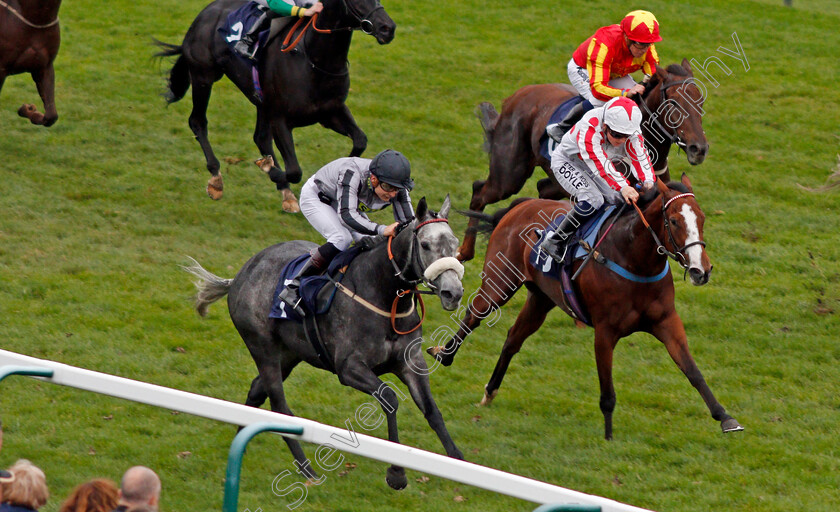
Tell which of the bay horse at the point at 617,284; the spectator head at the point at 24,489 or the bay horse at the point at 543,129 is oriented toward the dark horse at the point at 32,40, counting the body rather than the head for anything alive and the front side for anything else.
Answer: the spectator head

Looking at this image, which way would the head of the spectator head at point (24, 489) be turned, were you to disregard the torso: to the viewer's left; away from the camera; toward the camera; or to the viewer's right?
away from the camera

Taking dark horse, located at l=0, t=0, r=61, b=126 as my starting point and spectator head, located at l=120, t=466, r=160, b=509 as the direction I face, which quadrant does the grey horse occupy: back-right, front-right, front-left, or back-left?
front-left

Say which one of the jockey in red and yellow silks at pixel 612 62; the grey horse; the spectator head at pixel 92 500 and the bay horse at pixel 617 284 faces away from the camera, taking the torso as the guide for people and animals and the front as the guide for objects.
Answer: the spectator head

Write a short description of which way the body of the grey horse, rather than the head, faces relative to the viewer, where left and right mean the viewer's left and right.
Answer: facing the viewer and to the right of the viewer

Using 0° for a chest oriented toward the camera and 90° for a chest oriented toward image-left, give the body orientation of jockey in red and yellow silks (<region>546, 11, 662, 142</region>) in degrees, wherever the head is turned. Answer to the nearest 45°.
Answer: approximately 315°

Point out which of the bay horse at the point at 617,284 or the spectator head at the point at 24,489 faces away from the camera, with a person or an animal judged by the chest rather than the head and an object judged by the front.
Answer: the spectator head

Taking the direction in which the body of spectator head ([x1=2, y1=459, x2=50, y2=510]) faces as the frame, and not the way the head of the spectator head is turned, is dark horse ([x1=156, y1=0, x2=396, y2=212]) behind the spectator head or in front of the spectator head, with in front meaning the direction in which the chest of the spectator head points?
in front

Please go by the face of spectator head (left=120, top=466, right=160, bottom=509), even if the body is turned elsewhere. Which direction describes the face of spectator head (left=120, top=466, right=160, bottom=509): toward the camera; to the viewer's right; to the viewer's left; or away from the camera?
away from the camera

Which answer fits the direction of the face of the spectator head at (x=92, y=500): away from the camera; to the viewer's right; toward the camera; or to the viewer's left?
away from the camera

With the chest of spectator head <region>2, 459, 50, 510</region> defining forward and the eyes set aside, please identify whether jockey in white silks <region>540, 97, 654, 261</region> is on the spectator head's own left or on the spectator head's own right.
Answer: on the spectator head's own right

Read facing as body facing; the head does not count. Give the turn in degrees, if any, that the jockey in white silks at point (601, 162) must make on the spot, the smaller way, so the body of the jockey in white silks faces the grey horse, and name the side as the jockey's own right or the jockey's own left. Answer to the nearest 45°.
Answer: approximately 90° to the jockey's own right
